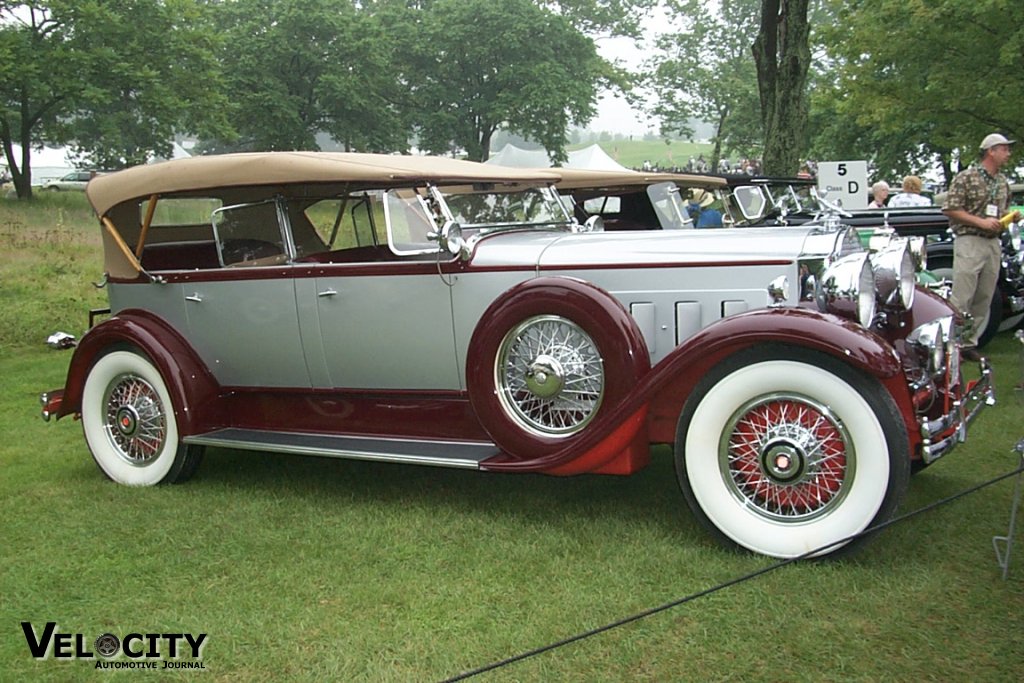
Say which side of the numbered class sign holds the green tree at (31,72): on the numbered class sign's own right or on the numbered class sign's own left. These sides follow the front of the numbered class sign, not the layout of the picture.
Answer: on the numbered class sign's own right

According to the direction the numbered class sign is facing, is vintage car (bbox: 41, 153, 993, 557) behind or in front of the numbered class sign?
in front

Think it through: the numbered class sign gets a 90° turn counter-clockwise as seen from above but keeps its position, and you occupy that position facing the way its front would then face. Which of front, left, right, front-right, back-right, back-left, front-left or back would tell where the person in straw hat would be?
back

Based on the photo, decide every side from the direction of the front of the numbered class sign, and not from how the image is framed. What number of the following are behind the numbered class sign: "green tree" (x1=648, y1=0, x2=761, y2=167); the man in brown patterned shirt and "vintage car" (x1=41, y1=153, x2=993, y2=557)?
1

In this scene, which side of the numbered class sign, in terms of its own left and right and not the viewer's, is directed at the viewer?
front

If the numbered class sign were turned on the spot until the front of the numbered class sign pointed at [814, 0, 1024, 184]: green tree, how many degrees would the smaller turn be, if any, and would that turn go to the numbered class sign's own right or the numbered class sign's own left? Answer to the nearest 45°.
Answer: approximately 135° to the numbered class sign's own left

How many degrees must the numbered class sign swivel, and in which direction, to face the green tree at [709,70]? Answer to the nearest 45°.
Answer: approximately 180°

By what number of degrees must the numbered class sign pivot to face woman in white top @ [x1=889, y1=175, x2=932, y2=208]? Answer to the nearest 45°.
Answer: approximately 135° to its left

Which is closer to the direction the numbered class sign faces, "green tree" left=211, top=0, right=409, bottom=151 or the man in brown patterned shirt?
the man in brown patterned shirt

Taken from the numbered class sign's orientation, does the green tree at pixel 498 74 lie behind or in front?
behind

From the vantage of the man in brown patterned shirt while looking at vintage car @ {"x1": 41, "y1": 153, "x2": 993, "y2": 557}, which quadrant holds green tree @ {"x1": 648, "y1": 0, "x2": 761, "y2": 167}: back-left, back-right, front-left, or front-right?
back-right
